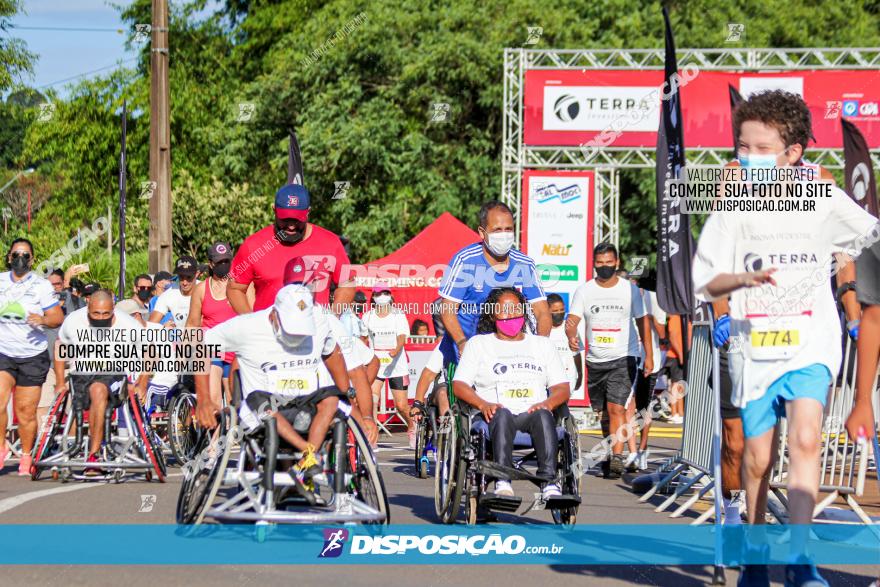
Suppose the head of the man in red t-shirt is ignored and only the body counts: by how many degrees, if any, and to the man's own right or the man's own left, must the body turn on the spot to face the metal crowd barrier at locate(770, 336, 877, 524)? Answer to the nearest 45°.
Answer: approximately 90° to the man's own left

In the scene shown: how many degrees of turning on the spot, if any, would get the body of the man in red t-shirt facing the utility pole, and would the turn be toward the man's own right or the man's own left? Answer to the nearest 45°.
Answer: approximately 180°

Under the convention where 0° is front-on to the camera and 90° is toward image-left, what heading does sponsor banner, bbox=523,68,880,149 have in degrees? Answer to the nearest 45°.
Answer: approximately 0°

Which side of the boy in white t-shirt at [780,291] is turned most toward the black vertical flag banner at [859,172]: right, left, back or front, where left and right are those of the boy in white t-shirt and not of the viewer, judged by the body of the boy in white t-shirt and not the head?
back
